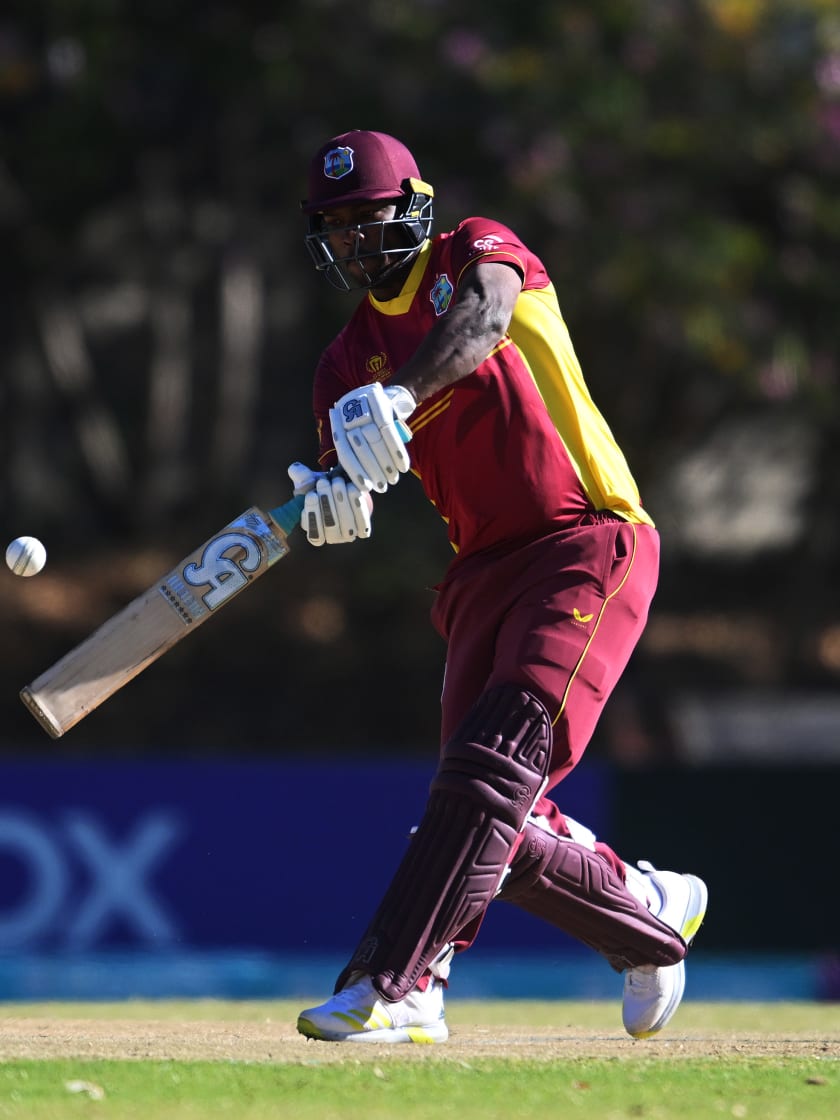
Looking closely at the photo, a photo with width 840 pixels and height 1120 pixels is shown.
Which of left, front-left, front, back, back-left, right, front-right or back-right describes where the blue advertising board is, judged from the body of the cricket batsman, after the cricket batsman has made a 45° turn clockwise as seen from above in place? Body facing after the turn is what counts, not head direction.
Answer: right

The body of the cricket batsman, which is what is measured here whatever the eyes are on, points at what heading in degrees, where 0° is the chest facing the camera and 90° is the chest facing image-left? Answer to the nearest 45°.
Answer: approximately 45°

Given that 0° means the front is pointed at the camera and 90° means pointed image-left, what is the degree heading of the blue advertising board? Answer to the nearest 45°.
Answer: approximately 0°

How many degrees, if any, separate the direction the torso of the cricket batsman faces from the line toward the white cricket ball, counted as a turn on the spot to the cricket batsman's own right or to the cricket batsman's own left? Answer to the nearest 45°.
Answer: approximately 45° to the cricket batsman's own right
